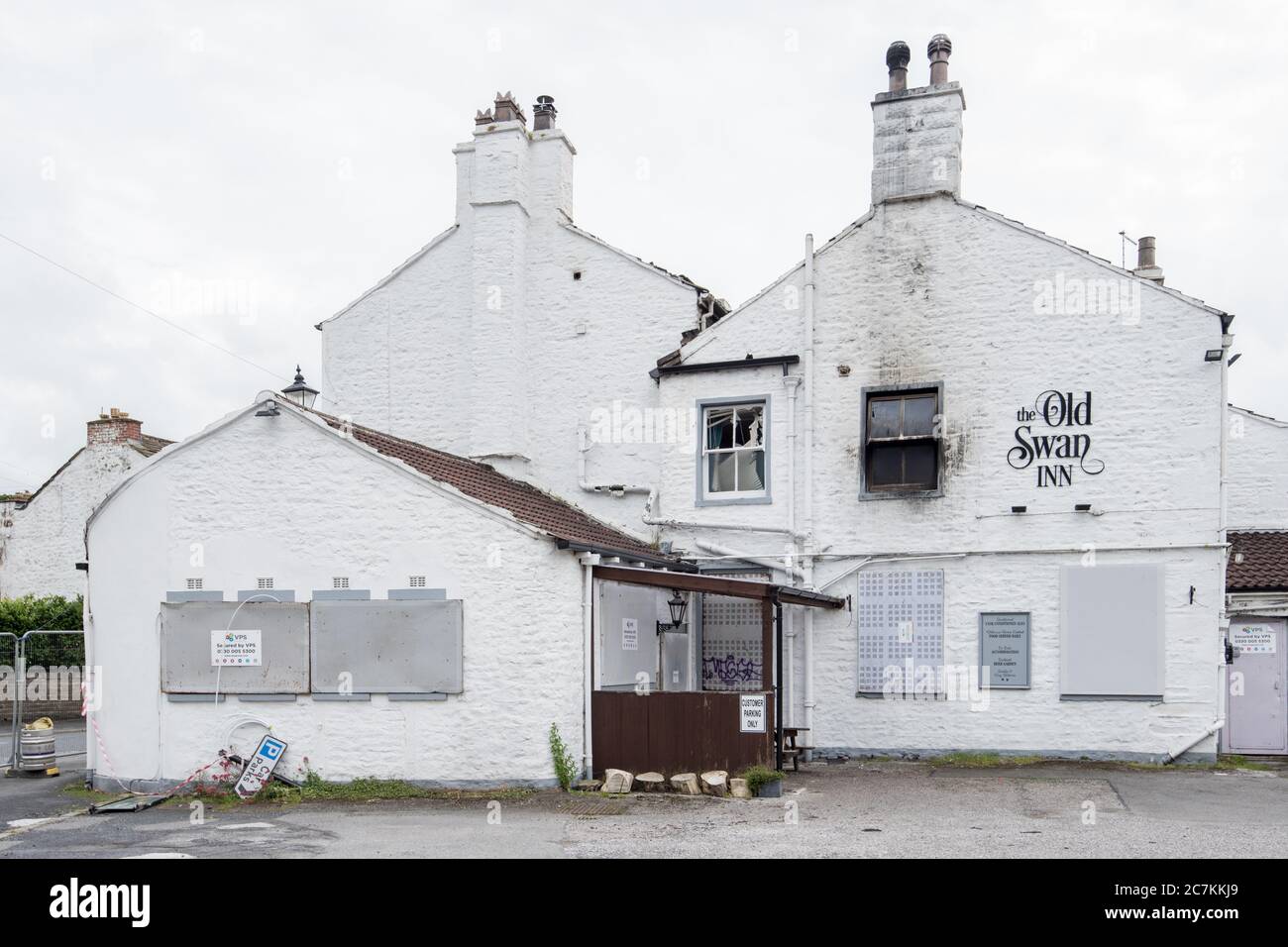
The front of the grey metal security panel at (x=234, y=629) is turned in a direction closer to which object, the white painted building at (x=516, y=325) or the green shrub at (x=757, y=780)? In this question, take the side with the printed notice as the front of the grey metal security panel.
the green shrub

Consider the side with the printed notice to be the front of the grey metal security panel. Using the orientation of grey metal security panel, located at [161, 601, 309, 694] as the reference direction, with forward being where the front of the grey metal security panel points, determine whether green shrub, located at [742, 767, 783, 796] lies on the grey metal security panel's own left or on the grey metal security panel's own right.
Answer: on the grey metal security panel's own left

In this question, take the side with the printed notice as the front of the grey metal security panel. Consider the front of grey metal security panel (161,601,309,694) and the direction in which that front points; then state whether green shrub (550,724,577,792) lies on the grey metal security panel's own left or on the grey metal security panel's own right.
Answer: on the grey metal security panel's own left

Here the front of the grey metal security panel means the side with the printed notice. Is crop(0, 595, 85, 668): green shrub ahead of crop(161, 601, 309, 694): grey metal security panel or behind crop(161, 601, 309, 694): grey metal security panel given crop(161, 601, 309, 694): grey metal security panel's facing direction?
behind

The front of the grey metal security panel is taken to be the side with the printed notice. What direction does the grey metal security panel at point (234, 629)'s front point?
toward the camera
